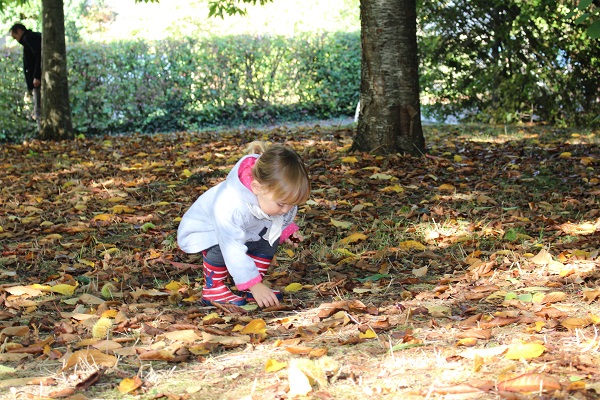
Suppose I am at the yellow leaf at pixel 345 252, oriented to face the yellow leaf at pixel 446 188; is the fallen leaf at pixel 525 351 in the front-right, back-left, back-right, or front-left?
back-right

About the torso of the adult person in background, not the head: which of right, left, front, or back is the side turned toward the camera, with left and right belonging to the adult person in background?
left

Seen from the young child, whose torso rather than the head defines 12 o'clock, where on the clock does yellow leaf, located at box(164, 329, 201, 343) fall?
The yellow leaf is roughly at 4 o'clock from the young child.

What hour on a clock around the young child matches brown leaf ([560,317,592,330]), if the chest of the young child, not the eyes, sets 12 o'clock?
The brown leaf is roughly at 1 o'clock from the young child.

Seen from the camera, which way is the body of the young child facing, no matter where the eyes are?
to the viewer's right

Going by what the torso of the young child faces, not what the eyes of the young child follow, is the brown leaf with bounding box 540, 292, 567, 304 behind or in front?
in front

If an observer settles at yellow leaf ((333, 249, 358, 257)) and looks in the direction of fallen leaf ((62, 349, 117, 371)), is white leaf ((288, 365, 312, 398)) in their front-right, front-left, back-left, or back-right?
front-left

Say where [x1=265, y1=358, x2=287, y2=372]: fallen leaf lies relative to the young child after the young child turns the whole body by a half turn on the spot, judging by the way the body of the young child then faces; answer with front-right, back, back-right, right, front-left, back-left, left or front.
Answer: left

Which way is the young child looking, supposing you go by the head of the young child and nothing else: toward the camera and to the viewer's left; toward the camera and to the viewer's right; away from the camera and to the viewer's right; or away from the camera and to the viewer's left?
toward the camera and to the viewer's right

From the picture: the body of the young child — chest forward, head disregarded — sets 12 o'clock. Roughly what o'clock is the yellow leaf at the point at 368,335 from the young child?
The yellow leaf is roughly at 2 o'clock from the young child.
